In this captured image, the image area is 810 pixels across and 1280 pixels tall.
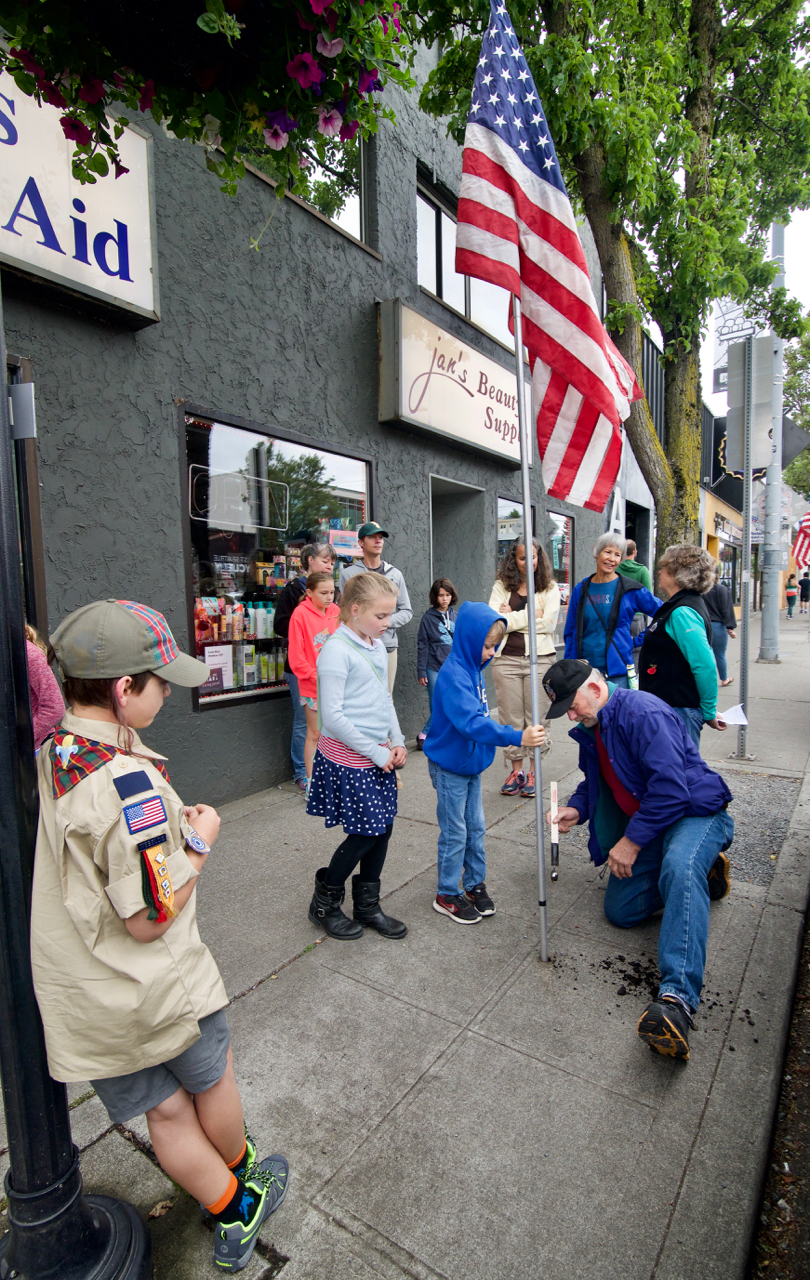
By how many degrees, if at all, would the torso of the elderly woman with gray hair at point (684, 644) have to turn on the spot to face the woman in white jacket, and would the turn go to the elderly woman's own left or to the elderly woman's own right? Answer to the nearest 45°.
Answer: approximately 45° to the elderly woman's own right

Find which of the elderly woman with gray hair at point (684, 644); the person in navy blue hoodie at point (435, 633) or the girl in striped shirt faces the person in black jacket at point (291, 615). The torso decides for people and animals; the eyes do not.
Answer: the elderly woman with gray hair

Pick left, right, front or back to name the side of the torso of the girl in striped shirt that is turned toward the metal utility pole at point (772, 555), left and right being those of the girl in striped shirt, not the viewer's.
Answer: left

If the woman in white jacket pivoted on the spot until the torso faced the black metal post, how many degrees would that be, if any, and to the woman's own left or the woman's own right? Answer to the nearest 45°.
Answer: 0° — they already face it

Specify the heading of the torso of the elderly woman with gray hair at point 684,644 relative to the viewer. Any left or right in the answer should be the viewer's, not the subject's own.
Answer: facing to the left of the viewer

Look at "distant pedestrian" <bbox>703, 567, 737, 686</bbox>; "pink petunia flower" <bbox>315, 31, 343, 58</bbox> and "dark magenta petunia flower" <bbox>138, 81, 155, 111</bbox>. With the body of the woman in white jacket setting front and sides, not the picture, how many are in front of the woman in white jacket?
2

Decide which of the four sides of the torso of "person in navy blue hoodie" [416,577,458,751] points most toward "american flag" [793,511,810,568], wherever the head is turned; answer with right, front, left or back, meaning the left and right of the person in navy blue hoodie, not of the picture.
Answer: left

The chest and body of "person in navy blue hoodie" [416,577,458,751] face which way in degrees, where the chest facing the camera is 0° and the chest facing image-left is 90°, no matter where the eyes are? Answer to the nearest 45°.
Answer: approximately 315°

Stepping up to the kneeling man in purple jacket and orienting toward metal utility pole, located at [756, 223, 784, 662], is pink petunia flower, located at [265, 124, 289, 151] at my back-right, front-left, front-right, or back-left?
back-left

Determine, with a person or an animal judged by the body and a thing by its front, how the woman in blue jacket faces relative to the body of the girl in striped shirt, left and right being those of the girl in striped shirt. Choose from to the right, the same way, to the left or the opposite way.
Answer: to the right
